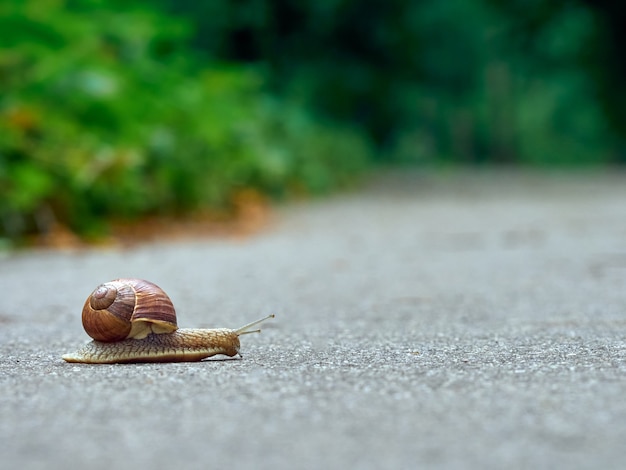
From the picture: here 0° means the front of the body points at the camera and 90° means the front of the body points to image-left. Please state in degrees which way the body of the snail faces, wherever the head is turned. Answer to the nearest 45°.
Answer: approximately 270°
